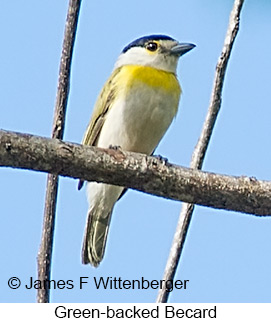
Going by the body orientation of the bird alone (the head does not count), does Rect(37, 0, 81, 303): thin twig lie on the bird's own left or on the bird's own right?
on the bird's own right

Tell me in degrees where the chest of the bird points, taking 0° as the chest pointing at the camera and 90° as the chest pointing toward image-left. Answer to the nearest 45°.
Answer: approximately 315°
